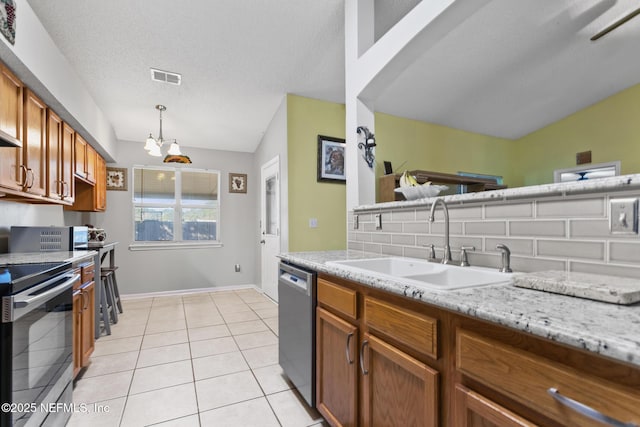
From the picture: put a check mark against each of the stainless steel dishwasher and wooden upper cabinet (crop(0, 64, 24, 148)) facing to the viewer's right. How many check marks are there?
1

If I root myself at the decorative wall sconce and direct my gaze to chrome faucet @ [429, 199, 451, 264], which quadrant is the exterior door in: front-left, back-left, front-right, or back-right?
back-right

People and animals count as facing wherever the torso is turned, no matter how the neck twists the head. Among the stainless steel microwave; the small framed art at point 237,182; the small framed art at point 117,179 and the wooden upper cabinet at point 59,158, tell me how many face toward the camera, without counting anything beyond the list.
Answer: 2

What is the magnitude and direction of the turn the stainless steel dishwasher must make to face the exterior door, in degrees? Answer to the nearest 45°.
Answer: approximately 135° to its right

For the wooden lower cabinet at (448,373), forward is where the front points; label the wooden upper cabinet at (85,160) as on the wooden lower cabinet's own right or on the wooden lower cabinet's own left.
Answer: on the wooden lower cabinet's own right

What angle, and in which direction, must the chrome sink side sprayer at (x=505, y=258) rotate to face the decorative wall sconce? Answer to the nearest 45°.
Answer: approximately 90° to its right

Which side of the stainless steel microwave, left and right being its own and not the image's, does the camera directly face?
right

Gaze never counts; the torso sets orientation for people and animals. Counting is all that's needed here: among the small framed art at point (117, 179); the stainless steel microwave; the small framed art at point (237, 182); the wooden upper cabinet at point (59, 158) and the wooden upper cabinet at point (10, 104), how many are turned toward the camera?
2

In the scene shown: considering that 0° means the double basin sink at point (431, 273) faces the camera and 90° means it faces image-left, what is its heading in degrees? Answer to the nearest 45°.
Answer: approximately 45°

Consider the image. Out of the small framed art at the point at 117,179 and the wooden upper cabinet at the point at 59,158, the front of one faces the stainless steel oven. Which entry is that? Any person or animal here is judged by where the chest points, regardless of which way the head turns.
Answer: the small framed art

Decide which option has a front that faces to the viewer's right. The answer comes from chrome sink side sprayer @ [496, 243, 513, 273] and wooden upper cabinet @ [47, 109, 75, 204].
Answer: the wooden upper cabinet

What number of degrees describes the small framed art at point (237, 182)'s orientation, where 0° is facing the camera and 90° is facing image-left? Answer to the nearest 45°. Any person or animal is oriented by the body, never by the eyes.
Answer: approximately 0°
